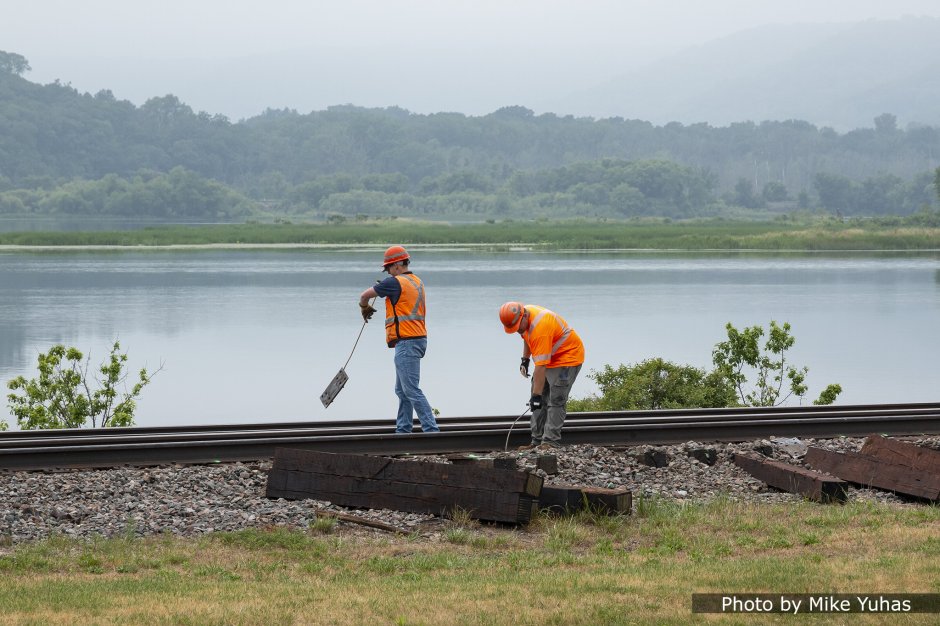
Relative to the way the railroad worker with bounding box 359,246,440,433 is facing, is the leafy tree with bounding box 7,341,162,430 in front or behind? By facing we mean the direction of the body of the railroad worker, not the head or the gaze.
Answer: in front

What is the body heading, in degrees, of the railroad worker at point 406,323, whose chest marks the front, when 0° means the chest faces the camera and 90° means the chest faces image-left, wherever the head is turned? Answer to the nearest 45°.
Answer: approximately 135°

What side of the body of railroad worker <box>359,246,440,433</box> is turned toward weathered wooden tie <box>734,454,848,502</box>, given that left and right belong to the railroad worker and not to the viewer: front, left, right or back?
back

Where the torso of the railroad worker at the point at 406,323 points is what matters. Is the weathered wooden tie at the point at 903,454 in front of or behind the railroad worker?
behind

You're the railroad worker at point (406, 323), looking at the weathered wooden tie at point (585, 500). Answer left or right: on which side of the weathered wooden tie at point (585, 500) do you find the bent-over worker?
left

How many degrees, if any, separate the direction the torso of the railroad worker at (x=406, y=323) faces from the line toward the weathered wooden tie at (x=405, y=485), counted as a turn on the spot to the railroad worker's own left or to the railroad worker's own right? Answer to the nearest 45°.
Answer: approximately 135° to the railroad worker's own left
